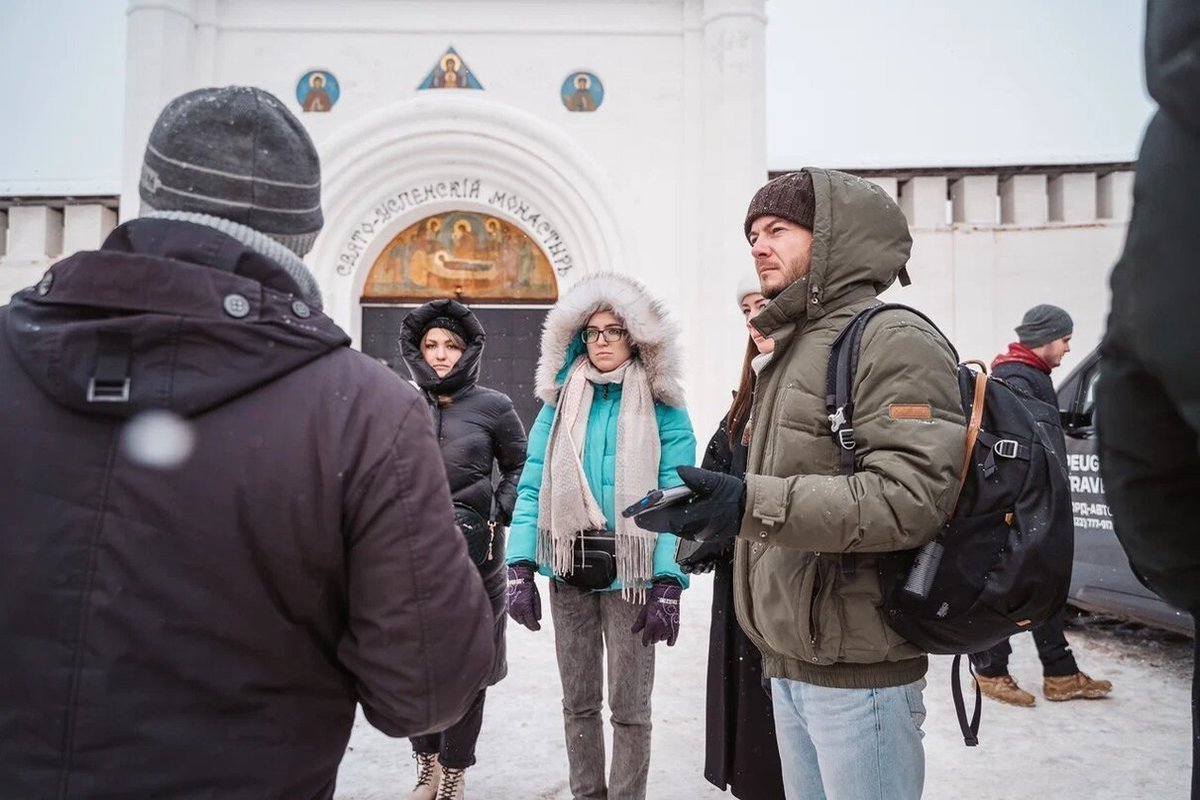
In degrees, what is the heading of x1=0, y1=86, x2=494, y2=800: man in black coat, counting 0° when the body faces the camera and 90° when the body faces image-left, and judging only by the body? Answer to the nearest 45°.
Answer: approximately 225°

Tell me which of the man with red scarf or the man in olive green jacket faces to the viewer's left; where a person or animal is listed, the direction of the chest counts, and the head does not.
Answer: the man in olive green jacket

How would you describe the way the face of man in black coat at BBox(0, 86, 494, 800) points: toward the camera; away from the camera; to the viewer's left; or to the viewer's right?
away from the camera

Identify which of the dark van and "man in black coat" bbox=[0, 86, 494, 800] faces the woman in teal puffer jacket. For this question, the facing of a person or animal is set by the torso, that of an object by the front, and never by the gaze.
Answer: the man in black coat

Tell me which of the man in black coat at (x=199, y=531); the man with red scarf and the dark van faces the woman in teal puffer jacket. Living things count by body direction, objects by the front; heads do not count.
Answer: the man in black coat

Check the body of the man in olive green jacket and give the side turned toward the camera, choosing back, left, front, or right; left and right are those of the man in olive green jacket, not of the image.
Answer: left

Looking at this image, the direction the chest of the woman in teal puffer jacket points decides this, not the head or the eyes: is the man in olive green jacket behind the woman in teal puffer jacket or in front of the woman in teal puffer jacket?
in front

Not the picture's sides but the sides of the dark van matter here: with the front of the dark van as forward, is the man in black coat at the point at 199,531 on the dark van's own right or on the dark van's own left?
on the dark van's own left

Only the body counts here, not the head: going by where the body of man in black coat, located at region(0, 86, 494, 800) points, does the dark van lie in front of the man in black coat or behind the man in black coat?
in front
